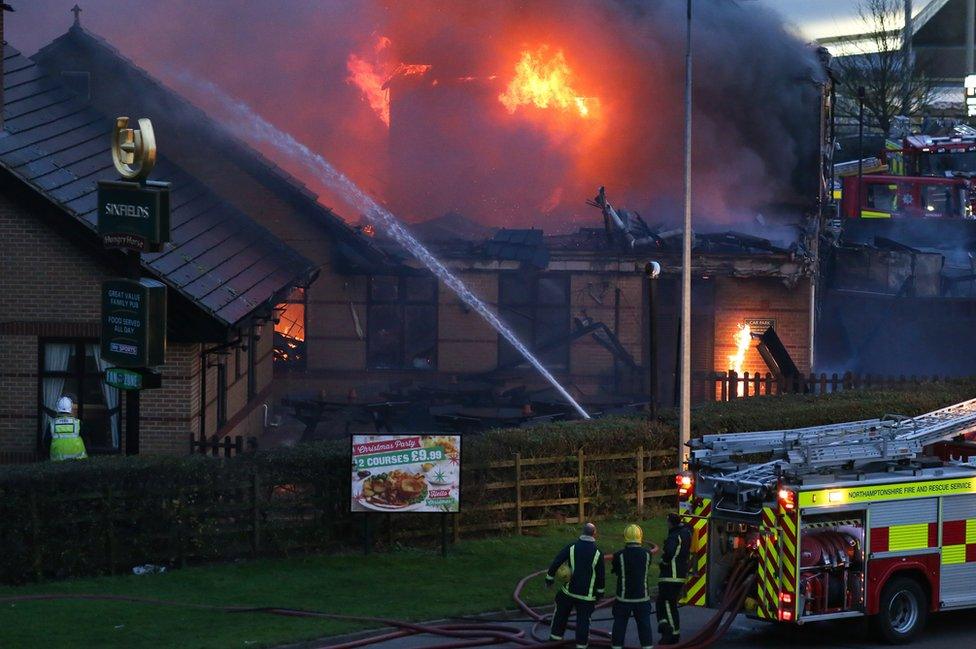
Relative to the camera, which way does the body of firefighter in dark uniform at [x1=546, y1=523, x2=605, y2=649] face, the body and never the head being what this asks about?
away from the camera

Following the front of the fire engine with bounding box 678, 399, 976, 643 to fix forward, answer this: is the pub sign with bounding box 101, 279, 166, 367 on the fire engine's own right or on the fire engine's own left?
on the fire engine's own left

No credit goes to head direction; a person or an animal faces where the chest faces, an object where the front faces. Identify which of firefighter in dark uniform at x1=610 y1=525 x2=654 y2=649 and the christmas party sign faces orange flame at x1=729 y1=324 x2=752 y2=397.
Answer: the firefighter in dark uniform

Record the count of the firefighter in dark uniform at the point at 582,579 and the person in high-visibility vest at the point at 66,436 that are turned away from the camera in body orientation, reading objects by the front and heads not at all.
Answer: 2

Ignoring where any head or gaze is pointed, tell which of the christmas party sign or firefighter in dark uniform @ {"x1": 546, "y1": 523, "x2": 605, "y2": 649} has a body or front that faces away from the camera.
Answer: the firefighter in dark uniform

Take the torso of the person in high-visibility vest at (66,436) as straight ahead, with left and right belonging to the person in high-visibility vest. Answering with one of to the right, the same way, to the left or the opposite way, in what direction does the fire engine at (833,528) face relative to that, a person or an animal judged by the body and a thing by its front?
to the right

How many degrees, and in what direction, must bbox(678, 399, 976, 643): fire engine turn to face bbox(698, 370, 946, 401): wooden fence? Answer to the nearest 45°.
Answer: approximately 45° to its left

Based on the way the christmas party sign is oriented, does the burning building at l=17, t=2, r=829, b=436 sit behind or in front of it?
behind

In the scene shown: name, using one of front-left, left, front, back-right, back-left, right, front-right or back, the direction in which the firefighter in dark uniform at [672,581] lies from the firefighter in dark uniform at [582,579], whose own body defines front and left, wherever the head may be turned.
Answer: front-right

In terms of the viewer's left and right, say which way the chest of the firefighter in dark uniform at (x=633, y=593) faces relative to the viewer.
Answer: facing away from the viewer

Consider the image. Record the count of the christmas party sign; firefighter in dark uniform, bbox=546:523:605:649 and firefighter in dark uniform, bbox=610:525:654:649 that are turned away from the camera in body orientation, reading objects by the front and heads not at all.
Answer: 2

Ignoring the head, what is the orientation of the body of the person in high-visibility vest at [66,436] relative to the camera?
away from the camera

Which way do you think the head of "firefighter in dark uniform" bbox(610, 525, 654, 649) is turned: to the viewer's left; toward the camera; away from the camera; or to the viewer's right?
away from the camera

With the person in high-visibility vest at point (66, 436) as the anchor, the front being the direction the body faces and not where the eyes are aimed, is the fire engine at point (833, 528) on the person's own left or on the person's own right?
on the person's own right
